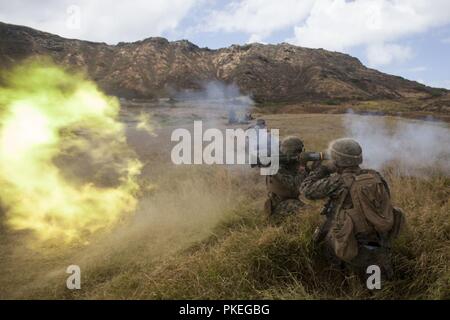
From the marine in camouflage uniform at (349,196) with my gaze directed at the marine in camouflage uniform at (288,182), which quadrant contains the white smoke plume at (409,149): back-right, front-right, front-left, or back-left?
front-right

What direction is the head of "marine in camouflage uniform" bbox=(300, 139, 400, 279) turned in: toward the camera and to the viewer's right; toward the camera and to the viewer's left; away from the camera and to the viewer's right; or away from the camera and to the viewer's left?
away from the camera and to the viewer's left

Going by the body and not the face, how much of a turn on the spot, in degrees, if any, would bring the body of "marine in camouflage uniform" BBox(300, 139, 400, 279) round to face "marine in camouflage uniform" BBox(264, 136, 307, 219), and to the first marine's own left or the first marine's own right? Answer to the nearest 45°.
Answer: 0° — they already face them

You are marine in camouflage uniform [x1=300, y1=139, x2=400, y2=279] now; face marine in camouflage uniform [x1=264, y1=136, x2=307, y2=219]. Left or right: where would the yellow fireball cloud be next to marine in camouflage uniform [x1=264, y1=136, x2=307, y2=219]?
left

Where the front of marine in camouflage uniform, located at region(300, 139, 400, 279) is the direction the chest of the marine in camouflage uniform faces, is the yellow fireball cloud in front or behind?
in front

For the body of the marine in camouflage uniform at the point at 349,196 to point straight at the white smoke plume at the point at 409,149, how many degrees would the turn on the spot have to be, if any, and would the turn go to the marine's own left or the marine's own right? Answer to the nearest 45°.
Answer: approximately 45° to the marine's own right

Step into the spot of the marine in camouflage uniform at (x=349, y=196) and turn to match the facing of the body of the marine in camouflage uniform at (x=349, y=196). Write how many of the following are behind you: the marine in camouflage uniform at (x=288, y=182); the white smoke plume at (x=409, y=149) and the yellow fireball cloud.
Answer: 0

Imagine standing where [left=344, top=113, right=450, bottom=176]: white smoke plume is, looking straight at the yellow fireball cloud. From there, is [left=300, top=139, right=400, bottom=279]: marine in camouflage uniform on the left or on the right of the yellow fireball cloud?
left

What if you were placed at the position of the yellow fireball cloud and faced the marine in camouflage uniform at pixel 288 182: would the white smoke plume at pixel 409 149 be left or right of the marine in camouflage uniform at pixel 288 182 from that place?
left

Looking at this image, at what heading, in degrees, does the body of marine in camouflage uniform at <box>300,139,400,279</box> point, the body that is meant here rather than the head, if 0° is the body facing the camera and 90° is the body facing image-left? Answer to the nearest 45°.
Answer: approximately 135°

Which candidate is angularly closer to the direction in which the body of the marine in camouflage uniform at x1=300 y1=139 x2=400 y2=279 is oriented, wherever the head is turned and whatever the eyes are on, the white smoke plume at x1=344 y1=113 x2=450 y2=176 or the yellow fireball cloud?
the yellow fireball cloud
